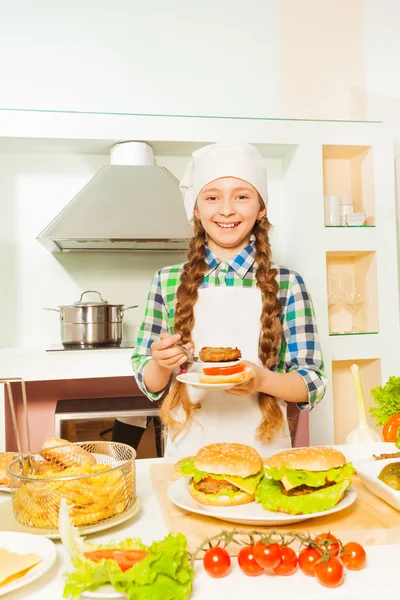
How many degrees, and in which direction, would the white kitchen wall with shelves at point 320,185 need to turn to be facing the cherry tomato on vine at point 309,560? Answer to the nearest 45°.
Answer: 0° — it already faces it

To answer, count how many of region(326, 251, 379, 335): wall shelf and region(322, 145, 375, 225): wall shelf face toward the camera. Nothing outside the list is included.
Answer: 2

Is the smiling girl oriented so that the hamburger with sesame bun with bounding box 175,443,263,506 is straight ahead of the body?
yes

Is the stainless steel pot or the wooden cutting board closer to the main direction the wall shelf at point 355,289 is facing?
the wooden cutting board

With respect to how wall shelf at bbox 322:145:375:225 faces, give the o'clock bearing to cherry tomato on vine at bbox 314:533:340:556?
The cherry tomato on vine is roughly at 12 o'clock from the wall shelf.

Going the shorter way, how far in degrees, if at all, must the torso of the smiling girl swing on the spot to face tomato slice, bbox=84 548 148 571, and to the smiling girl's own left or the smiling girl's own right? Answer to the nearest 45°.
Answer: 0° — they already face it

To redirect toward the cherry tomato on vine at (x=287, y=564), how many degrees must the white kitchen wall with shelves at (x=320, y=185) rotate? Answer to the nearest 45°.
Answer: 0° — it already faces it

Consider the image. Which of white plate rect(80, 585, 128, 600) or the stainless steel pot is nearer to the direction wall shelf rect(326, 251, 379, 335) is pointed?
the white plate
